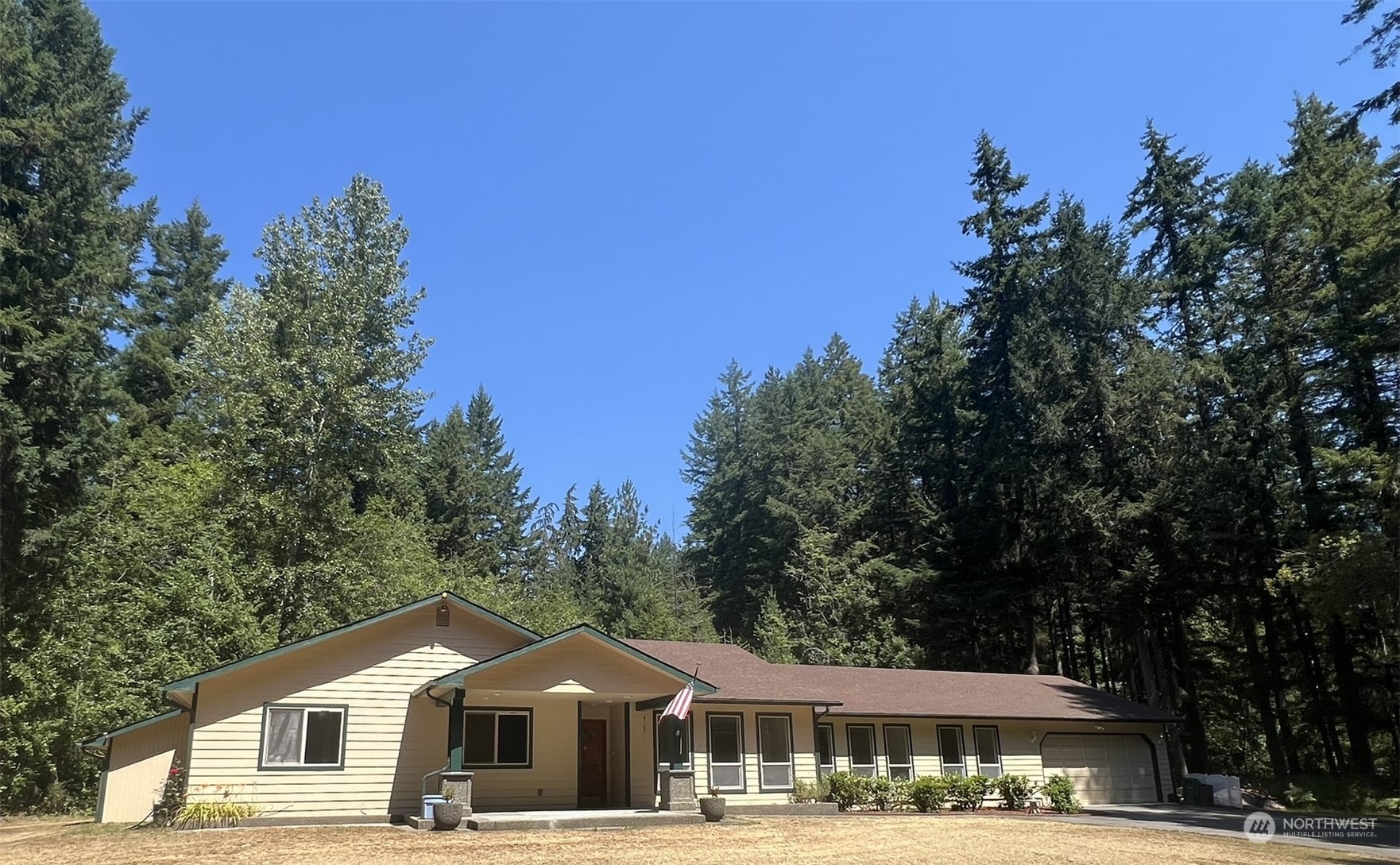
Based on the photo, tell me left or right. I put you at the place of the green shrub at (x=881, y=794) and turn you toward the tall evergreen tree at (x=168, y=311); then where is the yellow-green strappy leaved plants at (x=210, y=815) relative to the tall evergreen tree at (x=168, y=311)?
left

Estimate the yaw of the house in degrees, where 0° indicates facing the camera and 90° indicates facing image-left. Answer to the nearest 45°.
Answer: approximately 0°

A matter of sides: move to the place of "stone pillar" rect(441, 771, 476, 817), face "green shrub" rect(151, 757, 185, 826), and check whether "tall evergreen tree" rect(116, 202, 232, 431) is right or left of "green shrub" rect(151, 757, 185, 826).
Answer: right

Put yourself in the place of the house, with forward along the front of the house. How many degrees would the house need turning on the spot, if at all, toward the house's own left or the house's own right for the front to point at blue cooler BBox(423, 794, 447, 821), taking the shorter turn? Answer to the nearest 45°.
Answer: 0° — it already faces it

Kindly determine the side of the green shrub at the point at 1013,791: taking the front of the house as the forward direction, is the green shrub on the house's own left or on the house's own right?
on the house's own left

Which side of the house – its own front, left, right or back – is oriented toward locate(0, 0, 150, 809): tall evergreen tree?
right

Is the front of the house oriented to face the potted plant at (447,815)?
yes

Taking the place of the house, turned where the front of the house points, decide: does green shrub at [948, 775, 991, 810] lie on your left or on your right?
on your left

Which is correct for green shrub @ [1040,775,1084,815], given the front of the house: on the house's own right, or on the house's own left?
on the house's own left

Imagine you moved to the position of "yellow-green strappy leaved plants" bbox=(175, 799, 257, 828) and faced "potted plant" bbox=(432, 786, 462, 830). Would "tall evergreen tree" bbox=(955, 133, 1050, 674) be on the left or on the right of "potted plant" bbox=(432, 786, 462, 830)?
left

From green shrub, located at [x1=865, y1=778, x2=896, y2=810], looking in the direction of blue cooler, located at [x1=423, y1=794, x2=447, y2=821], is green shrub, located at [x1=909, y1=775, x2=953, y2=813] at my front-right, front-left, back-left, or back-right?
back-left

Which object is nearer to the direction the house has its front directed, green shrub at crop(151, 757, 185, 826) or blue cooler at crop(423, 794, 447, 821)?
the blue cooler
